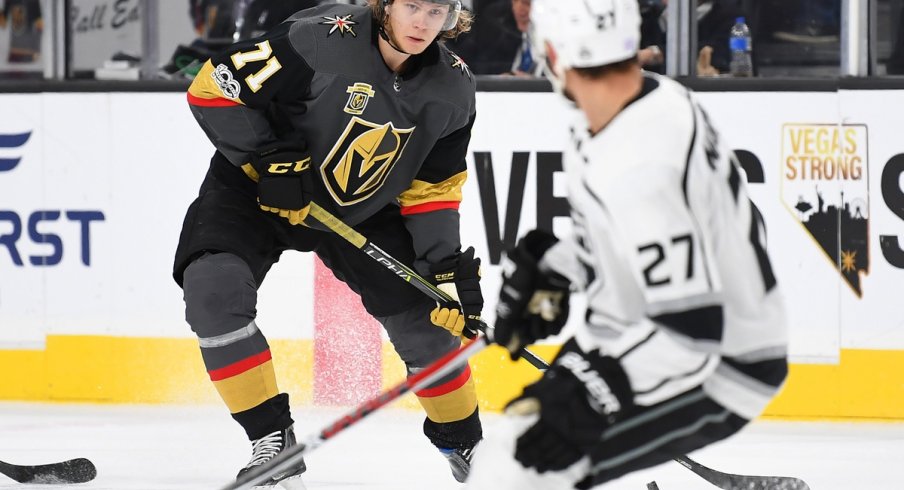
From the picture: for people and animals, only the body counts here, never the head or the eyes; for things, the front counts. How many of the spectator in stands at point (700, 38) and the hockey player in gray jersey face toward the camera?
2

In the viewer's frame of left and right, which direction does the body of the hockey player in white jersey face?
facing to the left of the viewer

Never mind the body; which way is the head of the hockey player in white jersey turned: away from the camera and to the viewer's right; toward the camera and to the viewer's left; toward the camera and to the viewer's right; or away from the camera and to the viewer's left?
away from the camera and to the viewer's left

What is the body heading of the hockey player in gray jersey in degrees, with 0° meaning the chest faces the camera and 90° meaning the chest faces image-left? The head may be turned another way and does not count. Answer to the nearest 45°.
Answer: approximately 0°

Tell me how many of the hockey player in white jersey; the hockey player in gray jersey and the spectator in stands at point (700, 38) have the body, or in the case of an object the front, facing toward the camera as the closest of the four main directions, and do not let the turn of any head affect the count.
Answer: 2

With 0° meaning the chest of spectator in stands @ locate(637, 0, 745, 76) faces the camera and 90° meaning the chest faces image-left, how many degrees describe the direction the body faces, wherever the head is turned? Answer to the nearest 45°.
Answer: approximately 0°
